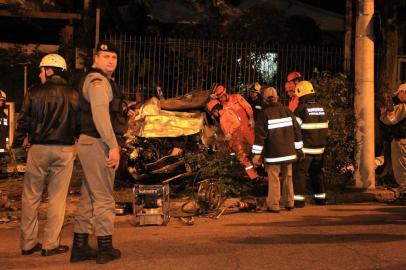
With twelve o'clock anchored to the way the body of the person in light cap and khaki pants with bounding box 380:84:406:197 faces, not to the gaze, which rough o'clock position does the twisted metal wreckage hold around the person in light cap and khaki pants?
The twisted metal wreckage is roughly at 11 o'clock from the person in light cap and khaki pants.

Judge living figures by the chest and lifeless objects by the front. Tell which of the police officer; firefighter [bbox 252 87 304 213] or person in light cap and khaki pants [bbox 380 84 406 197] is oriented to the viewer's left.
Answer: person in light cap and khaki pants [bbox 380 84 406 197]

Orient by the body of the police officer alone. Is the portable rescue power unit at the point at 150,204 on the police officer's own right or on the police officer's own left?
on the police officer's own left

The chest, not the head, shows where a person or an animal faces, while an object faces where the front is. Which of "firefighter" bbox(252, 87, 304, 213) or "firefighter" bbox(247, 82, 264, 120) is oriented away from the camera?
"firefighter" bbox(252, 87, 304, 213)

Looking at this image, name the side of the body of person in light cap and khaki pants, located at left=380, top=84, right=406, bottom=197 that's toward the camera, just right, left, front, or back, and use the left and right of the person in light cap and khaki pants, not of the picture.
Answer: left

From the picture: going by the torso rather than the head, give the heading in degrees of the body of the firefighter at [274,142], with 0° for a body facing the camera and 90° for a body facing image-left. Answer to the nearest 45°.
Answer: approximately 180°

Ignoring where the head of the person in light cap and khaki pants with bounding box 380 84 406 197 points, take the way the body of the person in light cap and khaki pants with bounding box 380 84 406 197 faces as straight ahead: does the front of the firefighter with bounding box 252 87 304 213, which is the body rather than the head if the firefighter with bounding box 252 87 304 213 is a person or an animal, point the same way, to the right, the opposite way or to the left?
to the right
